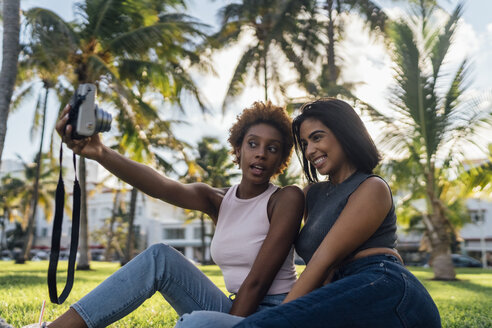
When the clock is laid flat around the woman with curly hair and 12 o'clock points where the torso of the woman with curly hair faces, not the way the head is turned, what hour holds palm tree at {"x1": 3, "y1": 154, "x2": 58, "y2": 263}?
The palm tree is roughly at 4 o'clock from the woman with curly hair.

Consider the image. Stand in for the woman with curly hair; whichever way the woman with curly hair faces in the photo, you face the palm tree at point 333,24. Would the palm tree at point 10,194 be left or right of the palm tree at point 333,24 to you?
left

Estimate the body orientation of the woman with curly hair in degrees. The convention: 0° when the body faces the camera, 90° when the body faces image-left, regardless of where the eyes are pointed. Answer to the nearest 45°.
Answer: approximately 45°

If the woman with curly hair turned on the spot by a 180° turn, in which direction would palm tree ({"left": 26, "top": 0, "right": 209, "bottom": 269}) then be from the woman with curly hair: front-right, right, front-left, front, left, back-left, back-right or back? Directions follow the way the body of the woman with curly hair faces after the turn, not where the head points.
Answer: front-left

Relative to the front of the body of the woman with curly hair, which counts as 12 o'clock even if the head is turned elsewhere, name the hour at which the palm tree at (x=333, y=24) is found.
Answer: The palm tree is roughly at 5 o'clock from the woman with curly hair.

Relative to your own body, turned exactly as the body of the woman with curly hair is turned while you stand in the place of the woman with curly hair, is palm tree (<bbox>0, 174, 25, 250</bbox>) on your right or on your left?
on your right

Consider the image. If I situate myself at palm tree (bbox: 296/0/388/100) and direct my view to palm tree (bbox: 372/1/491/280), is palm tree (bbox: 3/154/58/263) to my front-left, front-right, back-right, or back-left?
back-right
